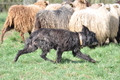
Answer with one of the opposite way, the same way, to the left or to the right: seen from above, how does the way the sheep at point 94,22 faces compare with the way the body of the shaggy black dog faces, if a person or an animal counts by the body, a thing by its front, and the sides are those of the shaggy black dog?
the same way

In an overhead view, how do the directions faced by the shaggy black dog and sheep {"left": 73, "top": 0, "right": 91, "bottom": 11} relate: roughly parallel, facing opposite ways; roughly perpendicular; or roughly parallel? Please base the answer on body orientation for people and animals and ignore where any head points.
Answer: roughly parallel

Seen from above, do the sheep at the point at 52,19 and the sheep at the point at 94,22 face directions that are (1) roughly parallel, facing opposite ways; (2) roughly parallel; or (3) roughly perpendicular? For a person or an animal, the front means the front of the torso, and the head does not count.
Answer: roughly parallel

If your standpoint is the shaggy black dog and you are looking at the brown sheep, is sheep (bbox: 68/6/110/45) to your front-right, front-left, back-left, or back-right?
front-right
